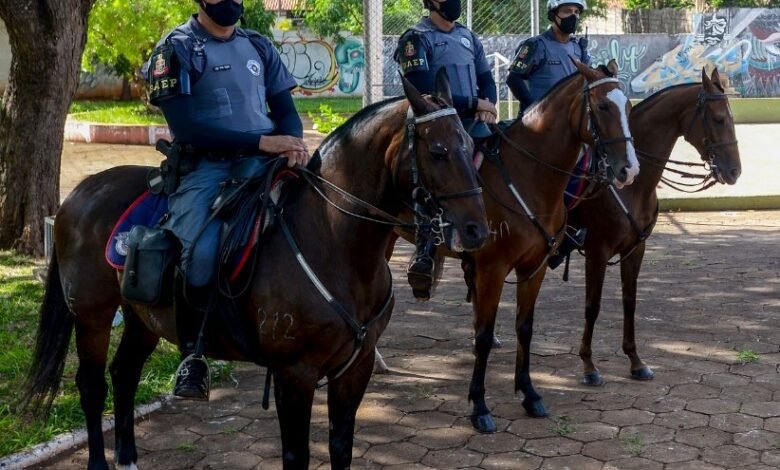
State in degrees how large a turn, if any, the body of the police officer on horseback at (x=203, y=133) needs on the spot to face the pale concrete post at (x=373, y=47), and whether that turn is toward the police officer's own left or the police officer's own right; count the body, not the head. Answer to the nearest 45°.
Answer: approximately 135° to the police officer's own left

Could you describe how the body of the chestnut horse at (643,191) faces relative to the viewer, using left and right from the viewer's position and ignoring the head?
facing the viewer and to the right of the viewer

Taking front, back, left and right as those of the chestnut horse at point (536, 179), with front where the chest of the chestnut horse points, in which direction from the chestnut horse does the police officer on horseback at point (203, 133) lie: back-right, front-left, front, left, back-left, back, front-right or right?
right

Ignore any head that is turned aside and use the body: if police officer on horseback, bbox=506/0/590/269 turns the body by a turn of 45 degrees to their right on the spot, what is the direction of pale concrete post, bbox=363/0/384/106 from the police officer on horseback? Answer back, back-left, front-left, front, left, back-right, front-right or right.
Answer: back-right

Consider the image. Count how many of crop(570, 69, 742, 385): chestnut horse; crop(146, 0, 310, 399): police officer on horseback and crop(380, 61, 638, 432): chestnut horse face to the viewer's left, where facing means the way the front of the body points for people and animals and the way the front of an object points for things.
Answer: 0

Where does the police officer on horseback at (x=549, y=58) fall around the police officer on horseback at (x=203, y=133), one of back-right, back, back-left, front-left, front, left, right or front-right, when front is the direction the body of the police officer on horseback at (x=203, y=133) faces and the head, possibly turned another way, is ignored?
left

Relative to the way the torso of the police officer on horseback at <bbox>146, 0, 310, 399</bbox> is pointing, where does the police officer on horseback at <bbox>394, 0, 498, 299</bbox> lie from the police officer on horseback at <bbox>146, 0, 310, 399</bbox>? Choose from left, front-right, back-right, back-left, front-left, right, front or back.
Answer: left

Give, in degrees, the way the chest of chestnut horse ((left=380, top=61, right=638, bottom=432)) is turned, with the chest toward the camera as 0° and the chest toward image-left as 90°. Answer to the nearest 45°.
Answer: approximately 315°

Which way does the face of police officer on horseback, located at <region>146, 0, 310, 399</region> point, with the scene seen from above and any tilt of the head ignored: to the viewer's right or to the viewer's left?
to the viewer's right

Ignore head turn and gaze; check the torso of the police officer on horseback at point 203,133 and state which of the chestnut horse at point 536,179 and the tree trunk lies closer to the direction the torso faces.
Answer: the chestnut horse

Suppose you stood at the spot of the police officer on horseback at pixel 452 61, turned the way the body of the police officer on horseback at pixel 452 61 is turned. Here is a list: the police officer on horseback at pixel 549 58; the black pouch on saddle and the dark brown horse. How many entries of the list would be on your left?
1
